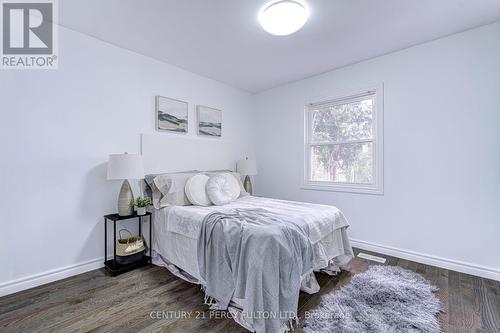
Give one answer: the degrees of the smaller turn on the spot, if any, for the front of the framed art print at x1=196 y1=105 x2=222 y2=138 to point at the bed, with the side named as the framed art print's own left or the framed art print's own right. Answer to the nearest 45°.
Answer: approximately 45° to the framed art print's own right

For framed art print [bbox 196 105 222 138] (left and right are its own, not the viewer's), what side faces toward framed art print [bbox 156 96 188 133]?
right

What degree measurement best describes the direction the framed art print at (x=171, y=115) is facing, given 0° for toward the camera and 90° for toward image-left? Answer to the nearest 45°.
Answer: approximately 315°

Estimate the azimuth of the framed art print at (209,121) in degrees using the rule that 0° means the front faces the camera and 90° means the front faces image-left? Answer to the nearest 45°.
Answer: approximately 315°

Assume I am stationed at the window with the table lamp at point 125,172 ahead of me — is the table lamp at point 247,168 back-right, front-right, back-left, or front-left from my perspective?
front-right

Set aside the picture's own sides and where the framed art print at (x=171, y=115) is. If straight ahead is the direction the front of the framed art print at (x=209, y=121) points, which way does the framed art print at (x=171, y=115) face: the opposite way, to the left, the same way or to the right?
the same way

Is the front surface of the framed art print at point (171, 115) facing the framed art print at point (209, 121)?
no

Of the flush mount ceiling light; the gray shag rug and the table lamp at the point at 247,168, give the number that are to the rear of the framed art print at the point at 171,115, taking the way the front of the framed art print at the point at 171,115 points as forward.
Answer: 0

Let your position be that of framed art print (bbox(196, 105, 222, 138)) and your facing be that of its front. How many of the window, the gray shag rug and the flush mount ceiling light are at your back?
0

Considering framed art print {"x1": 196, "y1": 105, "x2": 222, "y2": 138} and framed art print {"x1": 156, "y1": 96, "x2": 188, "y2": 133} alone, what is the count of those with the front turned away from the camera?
0
